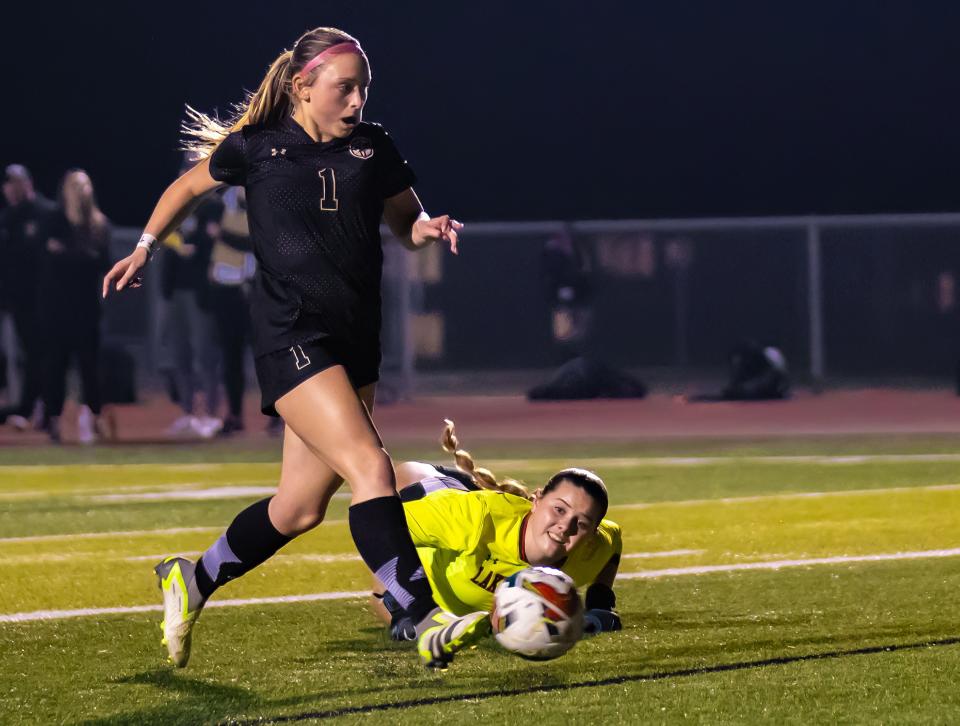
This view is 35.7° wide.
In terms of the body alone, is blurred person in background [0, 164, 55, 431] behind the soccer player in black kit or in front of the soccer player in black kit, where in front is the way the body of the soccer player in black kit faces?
behind

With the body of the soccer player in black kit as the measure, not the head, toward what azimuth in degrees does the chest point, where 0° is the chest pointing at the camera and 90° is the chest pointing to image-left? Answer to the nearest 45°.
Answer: approximately 315°

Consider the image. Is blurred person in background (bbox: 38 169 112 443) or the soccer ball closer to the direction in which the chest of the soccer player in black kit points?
the soccer ball

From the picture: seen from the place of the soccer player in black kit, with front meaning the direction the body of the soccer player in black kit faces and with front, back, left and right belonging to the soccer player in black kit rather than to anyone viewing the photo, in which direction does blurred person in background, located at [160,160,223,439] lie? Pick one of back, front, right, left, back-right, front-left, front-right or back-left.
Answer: back-left

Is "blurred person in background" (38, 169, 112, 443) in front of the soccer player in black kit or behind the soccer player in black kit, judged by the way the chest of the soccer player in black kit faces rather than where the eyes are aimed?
behind

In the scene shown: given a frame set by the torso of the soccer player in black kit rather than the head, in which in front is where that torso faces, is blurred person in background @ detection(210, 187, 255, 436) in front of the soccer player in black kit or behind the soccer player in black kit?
behind
